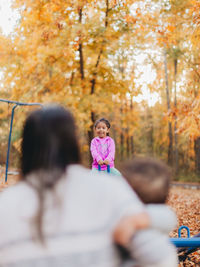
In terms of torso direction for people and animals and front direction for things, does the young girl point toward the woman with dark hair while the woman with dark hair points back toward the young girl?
yes

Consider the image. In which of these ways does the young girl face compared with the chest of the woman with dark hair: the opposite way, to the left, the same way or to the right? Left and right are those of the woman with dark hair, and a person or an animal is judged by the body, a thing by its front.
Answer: the opposite way

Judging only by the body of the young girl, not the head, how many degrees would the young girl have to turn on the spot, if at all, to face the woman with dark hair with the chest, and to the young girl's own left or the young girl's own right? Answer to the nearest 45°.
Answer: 0° — they already face them

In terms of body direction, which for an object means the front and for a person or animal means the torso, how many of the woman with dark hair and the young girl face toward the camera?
1

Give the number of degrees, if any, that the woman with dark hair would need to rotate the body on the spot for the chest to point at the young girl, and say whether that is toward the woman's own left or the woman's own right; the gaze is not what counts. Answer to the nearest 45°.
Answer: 0° — they already face them

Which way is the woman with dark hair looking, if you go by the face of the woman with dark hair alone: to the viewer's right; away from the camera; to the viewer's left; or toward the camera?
away from the camera

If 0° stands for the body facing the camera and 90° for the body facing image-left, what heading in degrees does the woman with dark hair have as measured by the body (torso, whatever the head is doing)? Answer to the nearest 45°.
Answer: approximately 180°

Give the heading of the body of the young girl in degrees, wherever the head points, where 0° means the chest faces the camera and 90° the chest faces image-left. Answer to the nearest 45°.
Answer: approximately 0°

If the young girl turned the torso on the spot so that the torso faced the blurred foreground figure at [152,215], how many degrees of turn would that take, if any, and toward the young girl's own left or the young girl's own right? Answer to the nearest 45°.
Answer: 0° — they already face them
